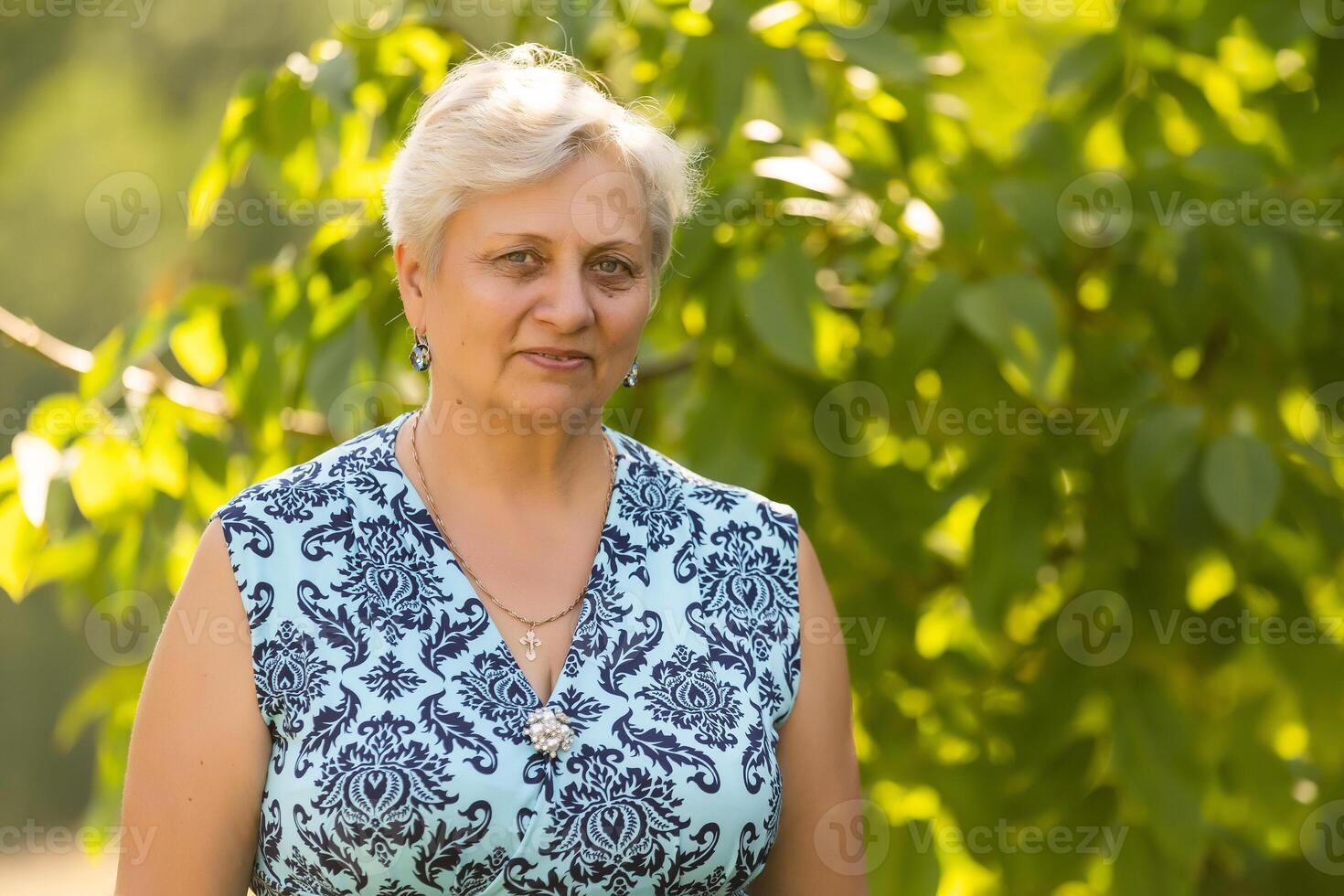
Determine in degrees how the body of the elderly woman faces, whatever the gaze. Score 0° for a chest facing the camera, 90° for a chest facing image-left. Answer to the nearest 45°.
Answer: approximately 0°
